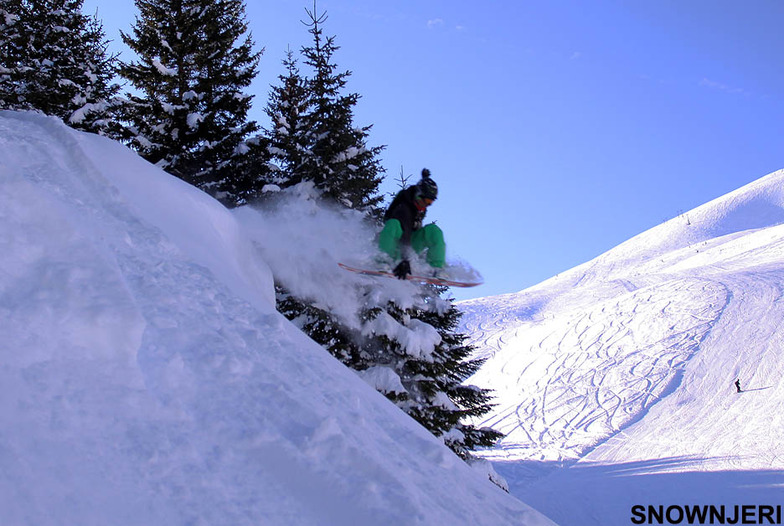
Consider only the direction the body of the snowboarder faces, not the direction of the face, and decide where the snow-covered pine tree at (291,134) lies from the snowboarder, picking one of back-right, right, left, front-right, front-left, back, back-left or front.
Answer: back

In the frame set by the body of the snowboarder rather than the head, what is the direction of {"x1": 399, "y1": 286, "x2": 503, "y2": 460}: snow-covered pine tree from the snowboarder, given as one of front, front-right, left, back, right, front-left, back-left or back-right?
left

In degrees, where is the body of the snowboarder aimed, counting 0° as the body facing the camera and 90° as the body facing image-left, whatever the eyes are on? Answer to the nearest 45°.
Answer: approximately 315°

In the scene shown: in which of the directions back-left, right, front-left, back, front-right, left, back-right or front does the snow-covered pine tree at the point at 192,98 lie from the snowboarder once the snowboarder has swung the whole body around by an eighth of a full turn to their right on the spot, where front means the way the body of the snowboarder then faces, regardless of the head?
back-right
